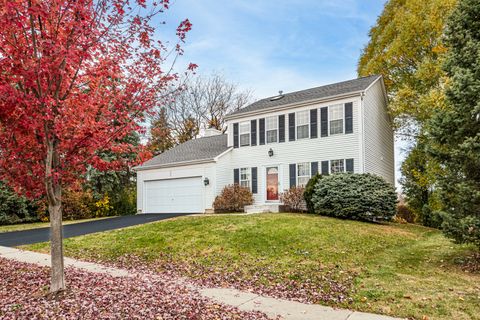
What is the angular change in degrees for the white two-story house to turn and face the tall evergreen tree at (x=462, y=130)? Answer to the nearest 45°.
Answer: approximately 45° to its left

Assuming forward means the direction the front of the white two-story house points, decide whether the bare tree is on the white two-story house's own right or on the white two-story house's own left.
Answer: on the white two-story house's own right

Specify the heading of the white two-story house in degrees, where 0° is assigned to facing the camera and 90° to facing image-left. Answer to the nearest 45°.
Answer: approximately 45°

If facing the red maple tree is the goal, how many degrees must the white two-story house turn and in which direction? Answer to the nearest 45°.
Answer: approximately 45° to its left

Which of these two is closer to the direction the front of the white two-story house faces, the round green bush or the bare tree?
the round green bush

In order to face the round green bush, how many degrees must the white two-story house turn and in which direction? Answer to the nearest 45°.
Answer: approximately 90° to its left
